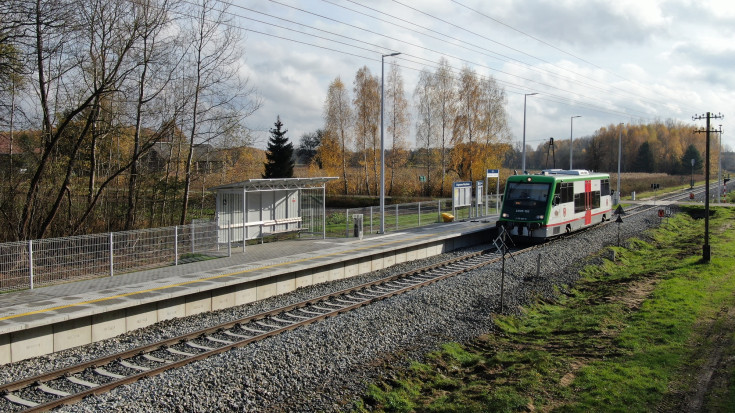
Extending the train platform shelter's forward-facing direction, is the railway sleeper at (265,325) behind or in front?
in front

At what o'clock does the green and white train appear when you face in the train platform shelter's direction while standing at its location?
The green and white train is roughly at 10 o'clock from the train platform shelter.

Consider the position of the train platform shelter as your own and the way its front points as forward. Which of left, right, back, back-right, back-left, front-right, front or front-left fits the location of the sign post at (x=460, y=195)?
left

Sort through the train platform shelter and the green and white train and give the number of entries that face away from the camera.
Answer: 0

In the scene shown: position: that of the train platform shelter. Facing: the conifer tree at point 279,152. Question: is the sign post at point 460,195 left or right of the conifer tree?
right

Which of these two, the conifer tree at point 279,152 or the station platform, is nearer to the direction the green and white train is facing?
the station platform

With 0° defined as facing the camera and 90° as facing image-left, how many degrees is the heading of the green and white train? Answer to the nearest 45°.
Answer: approximately 45°

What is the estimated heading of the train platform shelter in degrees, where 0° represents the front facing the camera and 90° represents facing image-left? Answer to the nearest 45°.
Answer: approximately 315°

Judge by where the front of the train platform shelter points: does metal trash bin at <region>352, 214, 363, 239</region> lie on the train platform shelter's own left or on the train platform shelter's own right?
on the train platform shelter's own left

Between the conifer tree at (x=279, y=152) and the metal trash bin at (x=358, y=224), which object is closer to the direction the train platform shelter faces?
the metal trash bin
